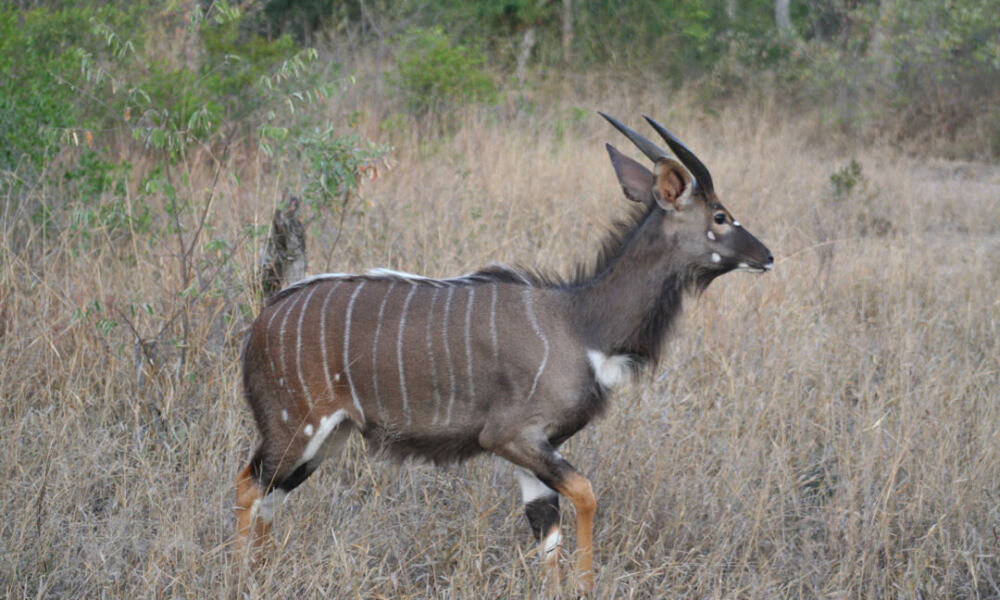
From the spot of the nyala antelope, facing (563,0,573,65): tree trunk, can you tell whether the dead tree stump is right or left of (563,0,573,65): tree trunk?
left

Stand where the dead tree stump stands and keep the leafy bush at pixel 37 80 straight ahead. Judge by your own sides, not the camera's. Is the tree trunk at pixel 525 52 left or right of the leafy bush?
right

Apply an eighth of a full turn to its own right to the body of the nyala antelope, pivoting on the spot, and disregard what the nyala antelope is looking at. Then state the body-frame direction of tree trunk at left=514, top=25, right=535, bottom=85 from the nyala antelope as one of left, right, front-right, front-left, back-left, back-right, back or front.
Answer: back-left

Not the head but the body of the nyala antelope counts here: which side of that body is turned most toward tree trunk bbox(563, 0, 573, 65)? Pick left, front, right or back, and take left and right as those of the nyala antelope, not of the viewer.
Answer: left

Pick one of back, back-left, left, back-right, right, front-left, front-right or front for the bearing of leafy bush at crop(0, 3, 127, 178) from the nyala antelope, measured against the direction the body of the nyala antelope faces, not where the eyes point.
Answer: back-left

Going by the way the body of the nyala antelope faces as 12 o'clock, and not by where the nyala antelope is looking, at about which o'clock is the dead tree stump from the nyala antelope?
The dead tree stump is roughly at 8 o'clock from the nyala antelope.

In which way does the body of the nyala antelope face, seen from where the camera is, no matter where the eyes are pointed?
to the viewer's right

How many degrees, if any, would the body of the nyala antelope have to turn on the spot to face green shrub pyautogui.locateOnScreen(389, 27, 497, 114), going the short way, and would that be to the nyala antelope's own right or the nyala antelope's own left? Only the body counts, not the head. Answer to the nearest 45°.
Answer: approximately 90° to the nyala antelope's own left
